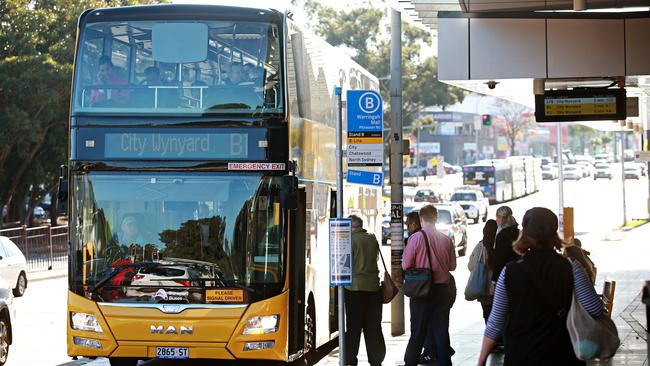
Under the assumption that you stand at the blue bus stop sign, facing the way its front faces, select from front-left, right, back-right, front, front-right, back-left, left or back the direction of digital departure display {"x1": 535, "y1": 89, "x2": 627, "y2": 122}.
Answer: back-left

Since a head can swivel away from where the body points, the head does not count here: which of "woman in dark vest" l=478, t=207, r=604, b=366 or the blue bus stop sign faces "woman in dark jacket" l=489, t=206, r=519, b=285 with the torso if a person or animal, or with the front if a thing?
"woman in dark vest" l=478, t=207, r=604, b=366

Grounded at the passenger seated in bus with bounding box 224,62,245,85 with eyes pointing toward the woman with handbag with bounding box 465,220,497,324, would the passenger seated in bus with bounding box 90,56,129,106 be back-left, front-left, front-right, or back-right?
back-left

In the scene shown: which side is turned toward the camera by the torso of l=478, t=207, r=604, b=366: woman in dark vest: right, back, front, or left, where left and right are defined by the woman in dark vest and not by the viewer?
back

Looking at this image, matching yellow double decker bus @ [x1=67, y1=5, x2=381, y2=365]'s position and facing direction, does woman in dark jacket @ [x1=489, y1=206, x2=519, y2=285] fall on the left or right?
on its left

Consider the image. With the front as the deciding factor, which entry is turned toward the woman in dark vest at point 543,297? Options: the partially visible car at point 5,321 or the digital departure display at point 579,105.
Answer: the digital departure display
